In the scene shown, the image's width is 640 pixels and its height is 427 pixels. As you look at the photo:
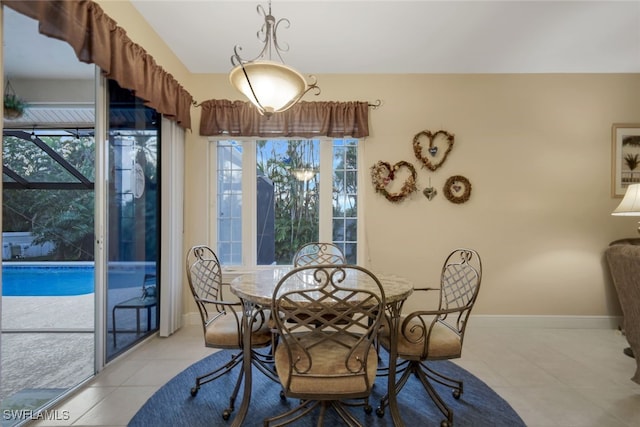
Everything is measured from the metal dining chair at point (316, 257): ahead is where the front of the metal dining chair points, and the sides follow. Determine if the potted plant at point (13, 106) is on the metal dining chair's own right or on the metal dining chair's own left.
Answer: on the metal dining chair's own right

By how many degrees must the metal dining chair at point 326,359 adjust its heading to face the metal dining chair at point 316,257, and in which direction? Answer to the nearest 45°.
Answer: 0° — it already faces it

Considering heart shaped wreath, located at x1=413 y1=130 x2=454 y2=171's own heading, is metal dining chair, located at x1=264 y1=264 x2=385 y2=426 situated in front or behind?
in front

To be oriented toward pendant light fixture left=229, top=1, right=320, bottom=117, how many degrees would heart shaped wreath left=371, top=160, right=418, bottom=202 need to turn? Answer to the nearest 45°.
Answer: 0° — it already faces it

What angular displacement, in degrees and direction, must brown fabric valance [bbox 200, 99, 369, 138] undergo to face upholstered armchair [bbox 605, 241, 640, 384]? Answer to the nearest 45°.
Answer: approximately 45° to its left

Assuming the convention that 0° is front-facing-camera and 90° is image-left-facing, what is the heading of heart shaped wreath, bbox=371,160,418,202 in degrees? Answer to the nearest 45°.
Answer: approximately 0°

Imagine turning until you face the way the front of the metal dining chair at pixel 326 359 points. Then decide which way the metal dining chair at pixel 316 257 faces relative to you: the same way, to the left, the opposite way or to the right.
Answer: the opposite way

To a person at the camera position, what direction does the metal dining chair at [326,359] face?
facing away from the viewer

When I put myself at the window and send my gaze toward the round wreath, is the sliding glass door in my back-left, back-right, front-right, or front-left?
back-right
